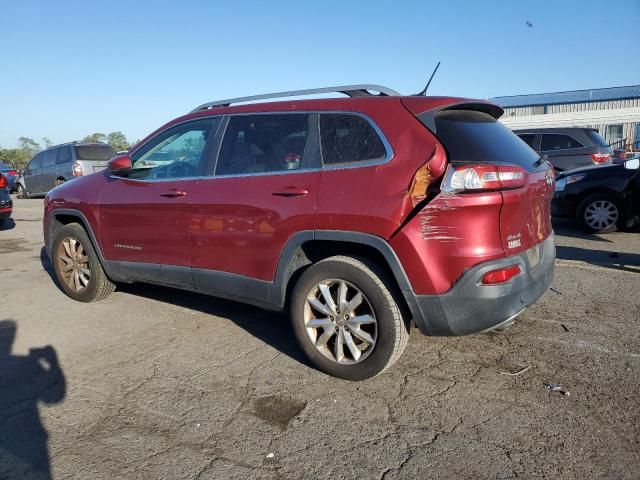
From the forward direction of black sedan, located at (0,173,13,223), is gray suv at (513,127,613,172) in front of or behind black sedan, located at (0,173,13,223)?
behind

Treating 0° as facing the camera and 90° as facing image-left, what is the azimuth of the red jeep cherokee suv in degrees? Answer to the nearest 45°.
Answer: approximately 135°

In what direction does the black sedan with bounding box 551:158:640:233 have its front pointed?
to the viewer's left

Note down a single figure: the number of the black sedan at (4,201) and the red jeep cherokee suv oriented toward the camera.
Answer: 0

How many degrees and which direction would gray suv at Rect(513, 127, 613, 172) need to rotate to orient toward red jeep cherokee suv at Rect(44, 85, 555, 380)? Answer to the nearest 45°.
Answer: approximately 135° to its left

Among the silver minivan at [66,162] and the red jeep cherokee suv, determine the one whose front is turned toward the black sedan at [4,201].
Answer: the red jeep cherokee suv

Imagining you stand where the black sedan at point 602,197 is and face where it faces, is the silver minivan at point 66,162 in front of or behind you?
in front

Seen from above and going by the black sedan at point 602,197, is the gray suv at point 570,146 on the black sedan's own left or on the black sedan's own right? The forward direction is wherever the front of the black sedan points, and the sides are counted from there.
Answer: on the black sedan's own right

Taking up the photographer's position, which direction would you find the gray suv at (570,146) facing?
facing away from the viewer and to the left of the viewer

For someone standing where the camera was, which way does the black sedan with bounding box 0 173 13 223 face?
facing away from the viewer and to the left of the viewer
